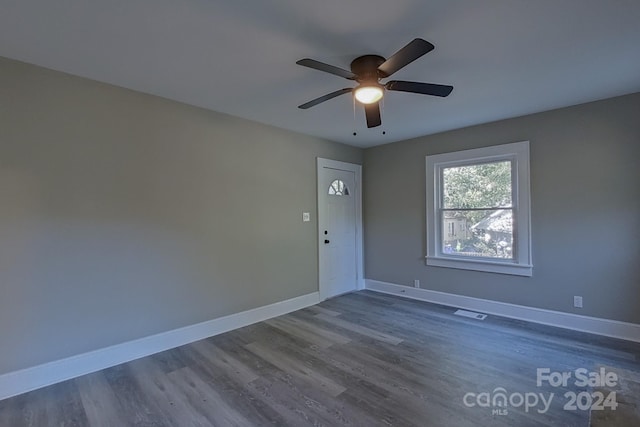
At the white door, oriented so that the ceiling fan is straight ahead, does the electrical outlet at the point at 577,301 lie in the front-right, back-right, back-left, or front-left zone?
front-left

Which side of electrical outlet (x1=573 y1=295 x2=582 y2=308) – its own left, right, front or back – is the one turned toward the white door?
right

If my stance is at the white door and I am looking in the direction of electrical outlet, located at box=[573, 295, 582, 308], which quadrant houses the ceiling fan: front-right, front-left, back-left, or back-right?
front-right

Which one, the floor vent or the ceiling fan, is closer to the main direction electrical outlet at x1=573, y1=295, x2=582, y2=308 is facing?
the ceiling fan

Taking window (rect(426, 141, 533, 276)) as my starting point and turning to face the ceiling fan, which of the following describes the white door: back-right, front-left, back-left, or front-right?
front-right

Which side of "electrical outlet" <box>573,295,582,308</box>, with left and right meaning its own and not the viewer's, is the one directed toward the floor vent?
right

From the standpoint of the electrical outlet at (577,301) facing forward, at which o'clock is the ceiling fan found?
The ceiling fan is roughly at 1 o'clock from the electrical outlet.

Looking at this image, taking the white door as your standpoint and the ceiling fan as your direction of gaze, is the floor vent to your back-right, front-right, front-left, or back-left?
front-left

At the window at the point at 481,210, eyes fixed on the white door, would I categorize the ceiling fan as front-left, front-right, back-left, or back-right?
front-left

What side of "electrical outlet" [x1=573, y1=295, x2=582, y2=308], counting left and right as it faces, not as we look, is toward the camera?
front

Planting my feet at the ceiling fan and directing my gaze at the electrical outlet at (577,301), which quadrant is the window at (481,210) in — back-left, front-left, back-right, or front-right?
front-left
